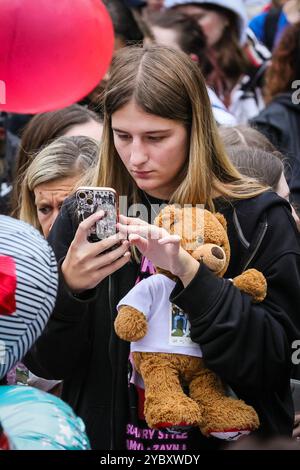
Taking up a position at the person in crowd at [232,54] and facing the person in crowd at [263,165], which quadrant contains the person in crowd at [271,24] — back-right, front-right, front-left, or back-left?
back-left

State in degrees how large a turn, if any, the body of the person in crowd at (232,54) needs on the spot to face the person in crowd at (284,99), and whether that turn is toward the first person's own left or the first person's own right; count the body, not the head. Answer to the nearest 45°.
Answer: approximately 90° to the first person's own left

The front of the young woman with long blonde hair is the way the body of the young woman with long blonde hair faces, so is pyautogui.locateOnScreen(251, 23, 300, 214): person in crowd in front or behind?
behind

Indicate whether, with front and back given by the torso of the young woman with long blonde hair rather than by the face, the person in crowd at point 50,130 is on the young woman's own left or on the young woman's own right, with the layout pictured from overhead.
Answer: on the young woman's own right

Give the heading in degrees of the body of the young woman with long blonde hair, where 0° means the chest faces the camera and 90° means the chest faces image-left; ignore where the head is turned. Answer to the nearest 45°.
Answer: approximately 45°

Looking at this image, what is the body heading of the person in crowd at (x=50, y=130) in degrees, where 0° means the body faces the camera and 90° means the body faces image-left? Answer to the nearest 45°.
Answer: approximately 315°

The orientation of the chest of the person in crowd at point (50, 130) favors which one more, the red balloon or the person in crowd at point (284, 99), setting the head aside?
the red balloon
